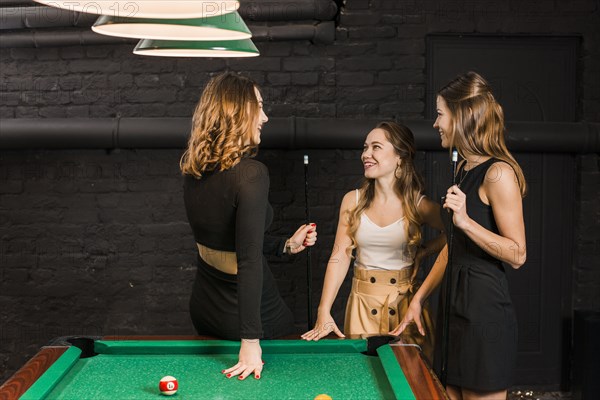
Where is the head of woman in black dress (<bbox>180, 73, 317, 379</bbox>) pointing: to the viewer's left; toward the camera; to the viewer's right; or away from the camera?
to the viewer's right

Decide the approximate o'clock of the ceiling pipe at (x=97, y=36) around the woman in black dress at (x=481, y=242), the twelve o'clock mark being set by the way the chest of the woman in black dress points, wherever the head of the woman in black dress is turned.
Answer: The ceiling pipe is roughly at 1 o'clock from the woman in black dress.

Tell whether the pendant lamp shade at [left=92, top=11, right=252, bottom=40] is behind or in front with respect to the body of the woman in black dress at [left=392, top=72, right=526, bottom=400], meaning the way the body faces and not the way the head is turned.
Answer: in front

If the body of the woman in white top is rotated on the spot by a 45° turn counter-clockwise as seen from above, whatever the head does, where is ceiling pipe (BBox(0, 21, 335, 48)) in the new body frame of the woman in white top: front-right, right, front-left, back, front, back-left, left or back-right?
back

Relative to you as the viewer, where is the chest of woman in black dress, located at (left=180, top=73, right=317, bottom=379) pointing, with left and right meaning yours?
facing away from the viewer and to the right of the viewer

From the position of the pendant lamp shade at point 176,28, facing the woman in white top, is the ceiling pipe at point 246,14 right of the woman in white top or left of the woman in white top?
left

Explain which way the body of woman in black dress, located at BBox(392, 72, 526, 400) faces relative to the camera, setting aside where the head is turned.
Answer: to the viewer's left

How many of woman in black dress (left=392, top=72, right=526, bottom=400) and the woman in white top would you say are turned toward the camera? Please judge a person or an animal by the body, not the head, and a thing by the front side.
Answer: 1

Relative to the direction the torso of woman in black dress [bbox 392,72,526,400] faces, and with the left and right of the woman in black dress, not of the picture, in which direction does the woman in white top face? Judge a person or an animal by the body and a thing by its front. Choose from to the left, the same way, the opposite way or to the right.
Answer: to the left

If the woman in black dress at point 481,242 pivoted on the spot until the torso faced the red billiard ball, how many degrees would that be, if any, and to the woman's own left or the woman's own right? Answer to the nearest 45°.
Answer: approximately 45° to the woman's own left

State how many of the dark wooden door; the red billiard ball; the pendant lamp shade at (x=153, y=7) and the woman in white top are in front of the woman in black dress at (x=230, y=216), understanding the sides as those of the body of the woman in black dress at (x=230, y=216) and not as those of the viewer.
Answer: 2

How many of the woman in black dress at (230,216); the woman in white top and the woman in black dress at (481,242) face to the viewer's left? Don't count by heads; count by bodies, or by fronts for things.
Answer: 1

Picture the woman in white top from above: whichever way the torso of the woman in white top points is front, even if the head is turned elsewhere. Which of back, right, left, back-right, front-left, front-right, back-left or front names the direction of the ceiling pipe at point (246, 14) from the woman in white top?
back-right

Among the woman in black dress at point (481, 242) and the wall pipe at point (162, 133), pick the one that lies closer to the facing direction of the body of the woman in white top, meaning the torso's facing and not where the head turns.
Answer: the woman in black dress

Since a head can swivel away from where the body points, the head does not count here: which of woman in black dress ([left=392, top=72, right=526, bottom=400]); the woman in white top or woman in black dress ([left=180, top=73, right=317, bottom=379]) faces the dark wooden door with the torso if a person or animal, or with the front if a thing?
woman in black dress ([left=180, top=73, right=317, bottom=379])

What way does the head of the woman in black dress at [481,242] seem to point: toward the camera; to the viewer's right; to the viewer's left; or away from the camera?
to the viewer's left

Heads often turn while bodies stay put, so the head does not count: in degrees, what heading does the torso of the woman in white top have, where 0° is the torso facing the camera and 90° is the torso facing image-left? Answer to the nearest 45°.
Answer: approximately 0°

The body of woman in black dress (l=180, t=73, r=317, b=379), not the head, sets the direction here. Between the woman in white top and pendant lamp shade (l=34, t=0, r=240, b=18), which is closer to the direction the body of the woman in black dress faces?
the woman in white top
